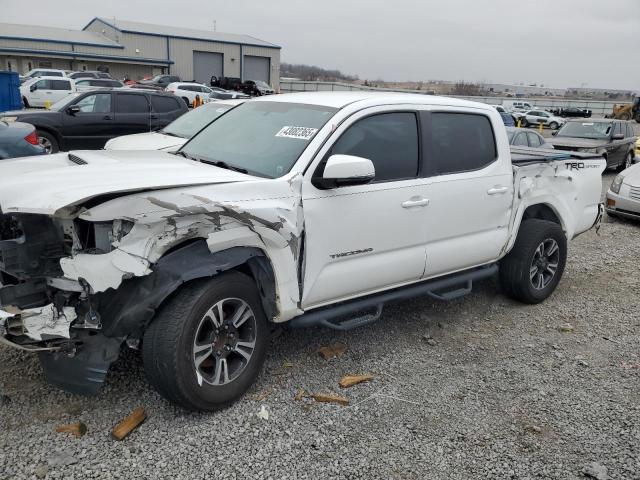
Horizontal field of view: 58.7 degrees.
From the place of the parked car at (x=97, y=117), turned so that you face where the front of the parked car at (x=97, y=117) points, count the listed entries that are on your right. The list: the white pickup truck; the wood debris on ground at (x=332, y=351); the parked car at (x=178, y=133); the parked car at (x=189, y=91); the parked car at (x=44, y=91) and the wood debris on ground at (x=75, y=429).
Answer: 2

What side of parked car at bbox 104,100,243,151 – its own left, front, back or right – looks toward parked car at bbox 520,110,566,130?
back

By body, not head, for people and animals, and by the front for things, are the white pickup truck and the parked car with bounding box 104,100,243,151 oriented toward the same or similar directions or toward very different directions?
same or similar directions

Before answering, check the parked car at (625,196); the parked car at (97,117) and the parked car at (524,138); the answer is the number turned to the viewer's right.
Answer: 0

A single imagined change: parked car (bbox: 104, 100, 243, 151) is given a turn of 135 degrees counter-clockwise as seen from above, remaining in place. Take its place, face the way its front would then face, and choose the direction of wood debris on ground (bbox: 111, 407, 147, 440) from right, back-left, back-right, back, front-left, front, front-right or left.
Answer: right

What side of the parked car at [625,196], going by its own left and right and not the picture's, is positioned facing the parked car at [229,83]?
right

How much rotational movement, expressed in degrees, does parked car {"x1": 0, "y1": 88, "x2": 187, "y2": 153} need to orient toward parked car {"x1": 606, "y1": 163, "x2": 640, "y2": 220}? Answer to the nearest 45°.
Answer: approximately 135° to its left

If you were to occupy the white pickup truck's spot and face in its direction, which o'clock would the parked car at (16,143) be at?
The parked car is roughly at 3 o'clock from the white pickup truck.

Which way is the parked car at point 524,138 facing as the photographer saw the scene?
facing the viewer and to the left of the viewer

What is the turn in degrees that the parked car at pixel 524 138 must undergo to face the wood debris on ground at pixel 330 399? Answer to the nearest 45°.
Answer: approximately 45° to its left

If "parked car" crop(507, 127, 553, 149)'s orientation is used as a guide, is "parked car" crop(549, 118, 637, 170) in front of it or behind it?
behind

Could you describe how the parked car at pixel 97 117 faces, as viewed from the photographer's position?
facing to the left of the viewer

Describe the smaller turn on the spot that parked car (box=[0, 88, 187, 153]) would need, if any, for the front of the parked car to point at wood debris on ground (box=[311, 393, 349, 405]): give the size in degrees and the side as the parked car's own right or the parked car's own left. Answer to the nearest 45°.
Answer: approximately 90° to the parked car's own left

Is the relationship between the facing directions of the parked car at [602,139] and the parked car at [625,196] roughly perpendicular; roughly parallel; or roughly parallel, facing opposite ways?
roughly parallel

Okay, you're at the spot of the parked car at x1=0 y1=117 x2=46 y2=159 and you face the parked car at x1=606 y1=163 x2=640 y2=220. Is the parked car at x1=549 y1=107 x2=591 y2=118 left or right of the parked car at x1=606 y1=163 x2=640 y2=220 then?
left
